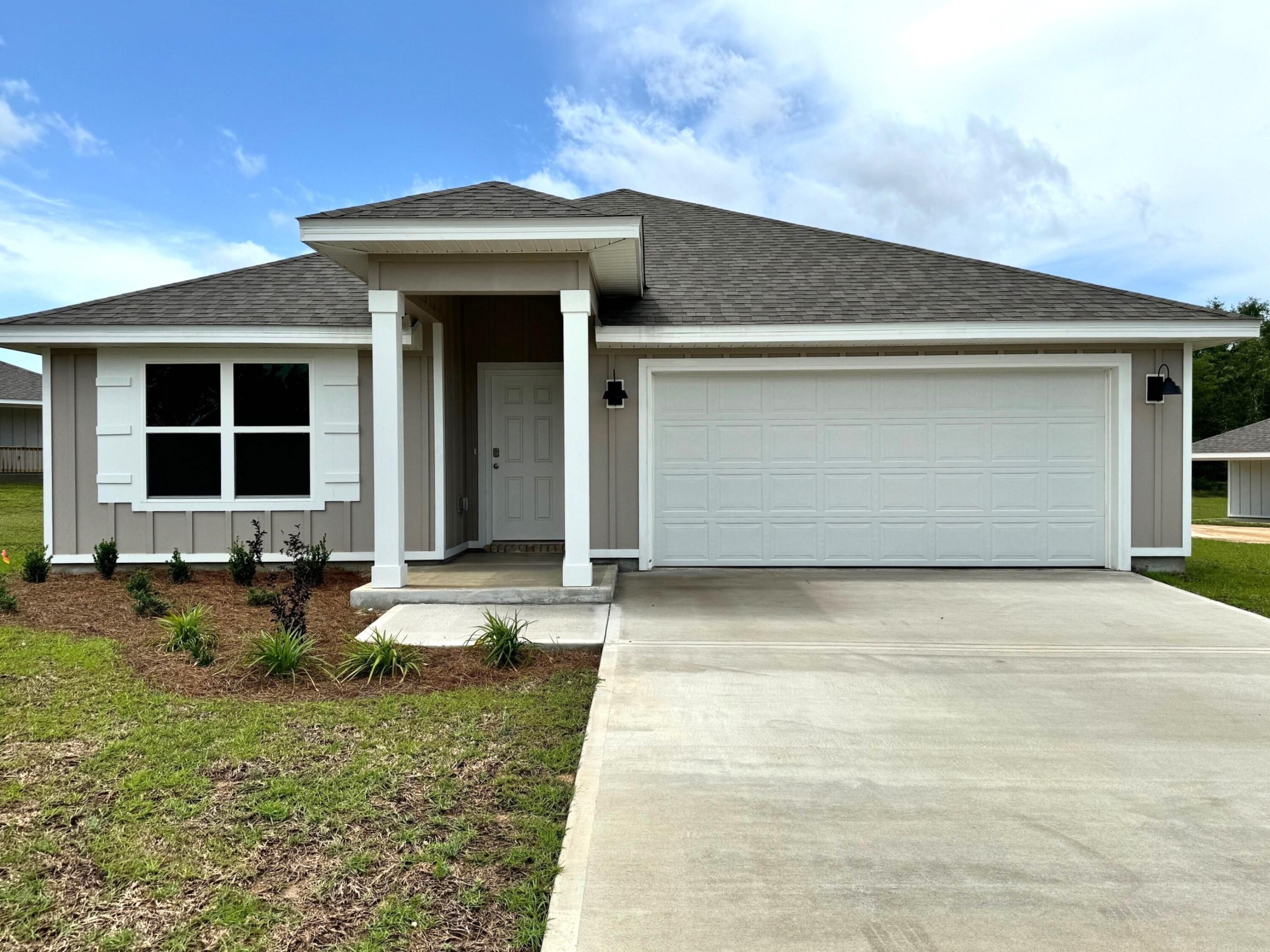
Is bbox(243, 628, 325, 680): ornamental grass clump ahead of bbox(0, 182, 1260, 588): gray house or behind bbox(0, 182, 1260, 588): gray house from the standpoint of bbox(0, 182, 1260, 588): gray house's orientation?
ahead

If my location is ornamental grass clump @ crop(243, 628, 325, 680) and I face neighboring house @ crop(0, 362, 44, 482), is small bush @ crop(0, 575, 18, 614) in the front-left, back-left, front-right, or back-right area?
front-left

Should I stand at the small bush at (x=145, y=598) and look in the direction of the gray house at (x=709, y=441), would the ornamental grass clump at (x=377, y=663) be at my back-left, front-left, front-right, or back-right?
front-right

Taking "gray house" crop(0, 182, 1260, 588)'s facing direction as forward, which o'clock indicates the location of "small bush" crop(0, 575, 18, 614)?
The small bush is roughly at 2 o'clock from the gray house.

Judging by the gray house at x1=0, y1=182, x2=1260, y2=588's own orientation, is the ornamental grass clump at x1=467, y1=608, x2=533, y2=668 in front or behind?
in front

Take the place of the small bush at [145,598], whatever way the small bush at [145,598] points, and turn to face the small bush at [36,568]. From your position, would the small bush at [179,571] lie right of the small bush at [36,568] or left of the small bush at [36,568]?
right

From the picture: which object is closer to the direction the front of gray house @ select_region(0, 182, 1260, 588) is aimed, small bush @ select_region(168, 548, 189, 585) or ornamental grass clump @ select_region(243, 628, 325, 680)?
the ornamental grass clump

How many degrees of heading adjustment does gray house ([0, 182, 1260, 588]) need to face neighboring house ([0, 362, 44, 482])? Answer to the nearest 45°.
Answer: approximately 135° to its right

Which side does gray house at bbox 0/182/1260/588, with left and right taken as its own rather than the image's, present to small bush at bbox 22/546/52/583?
right

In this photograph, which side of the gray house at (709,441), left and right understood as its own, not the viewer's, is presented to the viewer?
front

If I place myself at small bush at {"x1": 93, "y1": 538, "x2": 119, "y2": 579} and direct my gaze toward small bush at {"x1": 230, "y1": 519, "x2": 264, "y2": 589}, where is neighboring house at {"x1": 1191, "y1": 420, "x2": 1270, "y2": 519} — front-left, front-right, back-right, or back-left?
front-left

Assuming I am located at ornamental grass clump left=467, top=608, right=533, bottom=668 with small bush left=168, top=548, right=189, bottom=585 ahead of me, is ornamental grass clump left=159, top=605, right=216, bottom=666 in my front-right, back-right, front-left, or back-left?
front-left

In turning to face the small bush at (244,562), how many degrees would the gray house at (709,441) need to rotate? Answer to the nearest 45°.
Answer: approximately 90° to its right

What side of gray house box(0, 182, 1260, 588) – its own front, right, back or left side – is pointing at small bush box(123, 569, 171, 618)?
right

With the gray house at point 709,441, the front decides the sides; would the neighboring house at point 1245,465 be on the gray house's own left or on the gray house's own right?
on the gray house's own left

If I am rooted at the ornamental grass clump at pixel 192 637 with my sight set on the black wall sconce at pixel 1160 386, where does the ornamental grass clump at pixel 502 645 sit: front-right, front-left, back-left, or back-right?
front-right

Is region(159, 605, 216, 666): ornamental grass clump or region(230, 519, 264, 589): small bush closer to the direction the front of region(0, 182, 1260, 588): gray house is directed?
the ornamental grass clump
